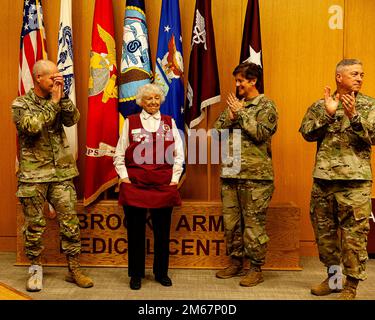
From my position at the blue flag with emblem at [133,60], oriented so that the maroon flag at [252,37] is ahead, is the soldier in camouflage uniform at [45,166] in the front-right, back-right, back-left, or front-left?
back-right

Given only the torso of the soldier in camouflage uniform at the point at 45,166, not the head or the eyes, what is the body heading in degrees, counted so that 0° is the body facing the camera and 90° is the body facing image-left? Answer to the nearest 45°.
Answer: approximately 315°

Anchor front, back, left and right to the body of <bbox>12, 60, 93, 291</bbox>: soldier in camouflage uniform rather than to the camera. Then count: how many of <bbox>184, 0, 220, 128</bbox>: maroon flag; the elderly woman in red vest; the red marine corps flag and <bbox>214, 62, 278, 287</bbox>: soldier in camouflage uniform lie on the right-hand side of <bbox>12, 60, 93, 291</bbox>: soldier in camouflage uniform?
0

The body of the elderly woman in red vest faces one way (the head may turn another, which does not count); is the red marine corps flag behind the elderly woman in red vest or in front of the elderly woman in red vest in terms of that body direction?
behind

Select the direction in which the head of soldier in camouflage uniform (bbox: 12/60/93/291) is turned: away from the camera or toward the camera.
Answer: toward the camera

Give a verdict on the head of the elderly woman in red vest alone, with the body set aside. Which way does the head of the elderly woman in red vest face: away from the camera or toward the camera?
toward the camera

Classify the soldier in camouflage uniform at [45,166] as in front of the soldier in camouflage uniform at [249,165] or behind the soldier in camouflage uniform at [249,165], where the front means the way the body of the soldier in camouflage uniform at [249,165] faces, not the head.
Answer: in front

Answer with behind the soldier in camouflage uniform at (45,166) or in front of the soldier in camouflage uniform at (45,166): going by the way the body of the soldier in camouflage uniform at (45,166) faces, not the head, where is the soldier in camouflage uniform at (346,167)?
in front

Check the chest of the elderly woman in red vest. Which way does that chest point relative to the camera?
toward the camera

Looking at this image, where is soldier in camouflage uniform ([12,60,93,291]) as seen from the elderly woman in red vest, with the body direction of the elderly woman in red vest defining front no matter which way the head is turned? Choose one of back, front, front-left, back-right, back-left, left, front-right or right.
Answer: right

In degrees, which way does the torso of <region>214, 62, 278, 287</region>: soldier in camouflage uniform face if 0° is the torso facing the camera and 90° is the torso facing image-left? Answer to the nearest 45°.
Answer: approximately 45°

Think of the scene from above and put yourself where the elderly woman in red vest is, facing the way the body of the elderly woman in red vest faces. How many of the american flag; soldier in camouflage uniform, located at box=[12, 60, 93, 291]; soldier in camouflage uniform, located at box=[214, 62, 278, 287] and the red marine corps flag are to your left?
1

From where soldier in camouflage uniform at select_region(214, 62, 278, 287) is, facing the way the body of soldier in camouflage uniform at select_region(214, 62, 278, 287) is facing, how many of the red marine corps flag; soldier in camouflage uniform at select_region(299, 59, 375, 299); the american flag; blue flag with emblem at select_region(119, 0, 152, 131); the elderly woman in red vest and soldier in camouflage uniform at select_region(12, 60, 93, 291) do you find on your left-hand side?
1

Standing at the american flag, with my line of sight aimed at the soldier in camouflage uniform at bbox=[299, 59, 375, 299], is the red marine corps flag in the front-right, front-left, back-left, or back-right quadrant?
front-left

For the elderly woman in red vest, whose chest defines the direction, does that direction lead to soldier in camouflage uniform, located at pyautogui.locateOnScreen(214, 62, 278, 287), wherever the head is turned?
no

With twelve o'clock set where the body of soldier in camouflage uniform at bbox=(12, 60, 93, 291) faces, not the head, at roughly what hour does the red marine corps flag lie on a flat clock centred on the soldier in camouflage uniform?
The red marine corps flag is roughly at 9 o'clock from the soldier in camouflage uniform.

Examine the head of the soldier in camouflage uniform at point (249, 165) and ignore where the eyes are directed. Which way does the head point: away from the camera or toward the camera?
toward the camera
